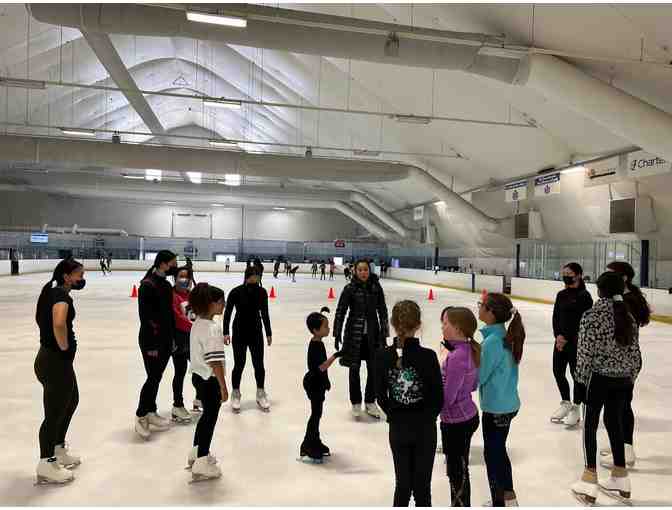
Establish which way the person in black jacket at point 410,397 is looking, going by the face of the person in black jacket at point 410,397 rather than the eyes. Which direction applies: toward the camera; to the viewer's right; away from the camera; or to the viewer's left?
away from the camera

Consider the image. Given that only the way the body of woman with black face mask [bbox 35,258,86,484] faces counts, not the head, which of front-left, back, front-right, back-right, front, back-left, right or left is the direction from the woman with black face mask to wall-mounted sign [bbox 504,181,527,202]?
front-left

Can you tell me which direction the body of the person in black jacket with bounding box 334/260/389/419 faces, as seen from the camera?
toward the camera

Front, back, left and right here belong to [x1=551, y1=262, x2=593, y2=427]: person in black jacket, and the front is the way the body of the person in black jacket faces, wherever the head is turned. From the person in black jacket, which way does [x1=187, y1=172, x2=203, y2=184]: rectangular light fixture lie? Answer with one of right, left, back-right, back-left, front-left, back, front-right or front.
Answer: right

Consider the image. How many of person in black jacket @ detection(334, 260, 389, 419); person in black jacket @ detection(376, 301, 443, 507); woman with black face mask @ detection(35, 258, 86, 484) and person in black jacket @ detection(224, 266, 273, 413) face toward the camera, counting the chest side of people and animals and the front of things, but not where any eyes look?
2

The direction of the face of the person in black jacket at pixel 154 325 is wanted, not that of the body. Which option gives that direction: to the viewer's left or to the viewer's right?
to the viewer's right

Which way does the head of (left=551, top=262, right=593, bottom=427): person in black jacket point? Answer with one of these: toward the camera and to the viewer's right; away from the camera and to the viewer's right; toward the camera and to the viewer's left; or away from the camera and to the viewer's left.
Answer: toward the camera and to the viewer's left

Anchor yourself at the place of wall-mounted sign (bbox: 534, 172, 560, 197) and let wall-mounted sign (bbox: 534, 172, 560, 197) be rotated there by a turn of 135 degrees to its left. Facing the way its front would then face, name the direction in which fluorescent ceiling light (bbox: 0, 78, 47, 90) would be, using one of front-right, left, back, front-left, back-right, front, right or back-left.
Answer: back-right

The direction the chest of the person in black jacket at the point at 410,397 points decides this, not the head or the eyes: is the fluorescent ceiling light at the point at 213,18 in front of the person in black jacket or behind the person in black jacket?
in front

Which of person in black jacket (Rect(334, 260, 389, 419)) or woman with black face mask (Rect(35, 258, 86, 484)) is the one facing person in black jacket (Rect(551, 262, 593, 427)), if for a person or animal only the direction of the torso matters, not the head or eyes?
the woman with black face mask

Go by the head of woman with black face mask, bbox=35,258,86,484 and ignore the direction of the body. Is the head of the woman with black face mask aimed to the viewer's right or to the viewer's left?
to the viewer's right

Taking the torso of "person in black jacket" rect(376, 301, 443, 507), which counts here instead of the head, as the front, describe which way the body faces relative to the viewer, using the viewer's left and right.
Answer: facing away from the viewer

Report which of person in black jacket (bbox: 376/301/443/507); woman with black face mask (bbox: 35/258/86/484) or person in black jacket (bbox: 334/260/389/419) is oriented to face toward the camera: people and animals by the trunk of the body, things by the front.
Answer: person in black jacket (bbox: 334/260/389/419)

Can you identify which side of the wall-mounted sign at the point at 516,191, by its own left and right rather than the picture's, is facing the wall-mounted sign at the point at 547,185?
left
